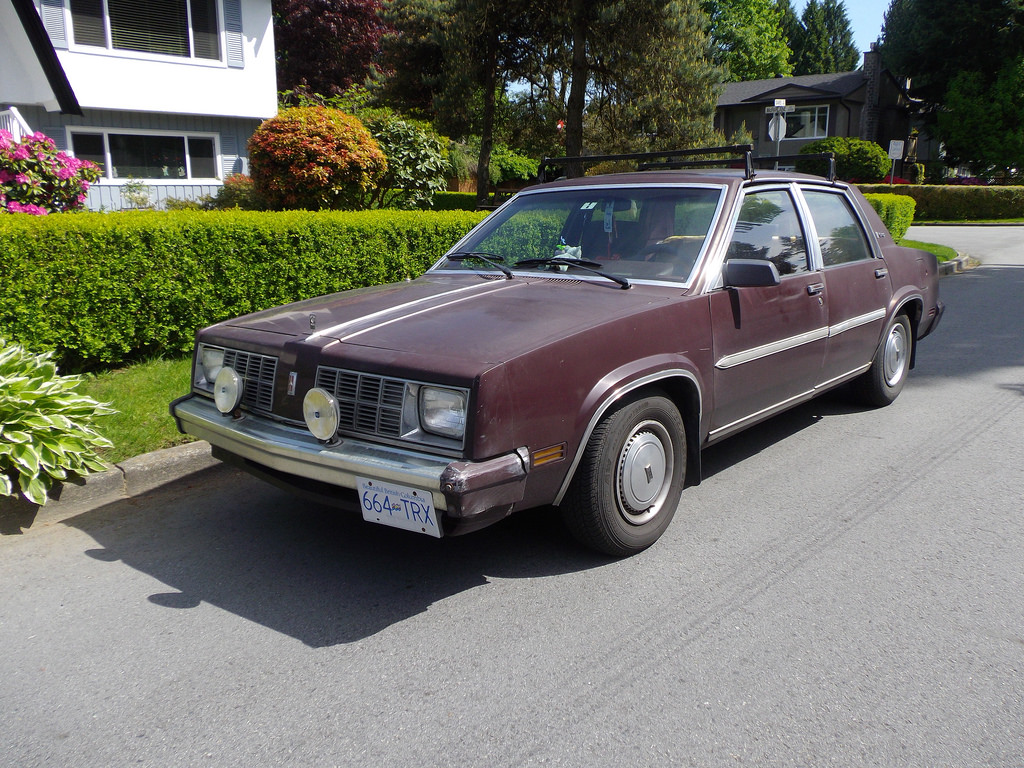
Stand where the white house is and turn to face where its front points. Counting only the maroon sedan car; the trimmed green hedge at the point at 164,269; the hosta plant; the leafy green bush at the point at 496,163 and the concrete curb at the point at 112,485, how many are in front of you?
4

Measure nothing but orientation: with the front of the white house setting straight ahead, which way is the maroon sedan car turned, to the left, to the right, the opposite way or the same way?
to the right

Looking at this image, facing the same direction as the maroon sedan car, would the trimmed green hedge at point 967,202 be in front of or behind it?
behind

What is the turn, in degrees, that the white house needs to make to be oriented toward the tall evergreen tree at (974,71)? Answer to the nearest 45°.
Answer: approximately 90° to its left

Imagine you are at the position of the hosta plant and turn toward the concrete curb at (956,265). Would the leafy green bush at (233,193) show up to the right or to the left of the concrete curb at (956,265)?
left

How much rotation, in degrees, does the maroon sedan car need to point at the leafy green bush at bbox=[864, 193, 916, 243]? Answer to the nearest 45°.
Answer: approximately 180°

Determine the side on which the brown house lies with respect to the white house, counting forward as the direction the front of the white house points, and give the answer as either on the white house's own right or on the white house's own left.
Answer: on the white house's own left

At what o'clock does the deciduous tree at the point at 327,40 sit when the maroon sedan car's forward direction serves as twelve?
The deciduous tree is roughly at 4 o'clock from the maroon sedan car.

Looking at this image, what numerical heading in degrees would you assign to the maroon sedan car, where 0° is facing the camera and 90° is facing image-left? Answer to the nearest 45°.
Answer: approximately 45°

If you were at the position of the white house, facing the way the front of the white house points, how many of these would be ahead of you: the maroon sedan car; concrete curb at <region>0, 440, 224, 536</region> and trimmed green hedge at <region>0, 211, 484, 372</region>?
3

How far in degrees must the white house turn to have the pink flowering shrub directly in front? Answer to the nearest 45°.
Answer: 0° — it already faces it

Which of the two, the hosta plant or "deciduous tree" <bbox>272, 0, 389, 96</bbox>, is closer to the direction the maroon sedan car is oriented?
the hosta plant

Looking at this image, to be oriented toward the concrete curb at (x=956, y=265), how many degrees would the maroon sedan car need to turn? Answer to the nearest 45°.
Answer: approximately 180°

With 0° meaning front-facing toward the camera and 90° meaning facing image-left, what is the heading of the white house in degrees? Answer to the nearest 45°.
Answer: approximately 0°

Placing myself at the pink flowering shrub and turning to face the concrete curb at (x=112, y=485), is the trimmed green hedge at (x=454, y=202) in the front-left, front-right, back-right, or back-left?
back-left
